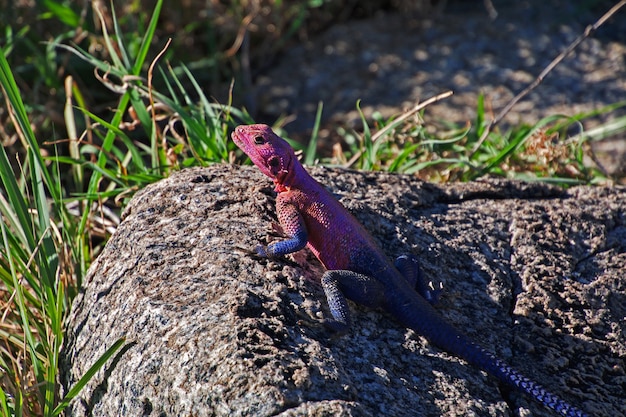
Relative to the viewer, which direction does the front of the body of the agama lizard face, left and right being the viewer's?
facing away from the viewer and to the left of the viewer
